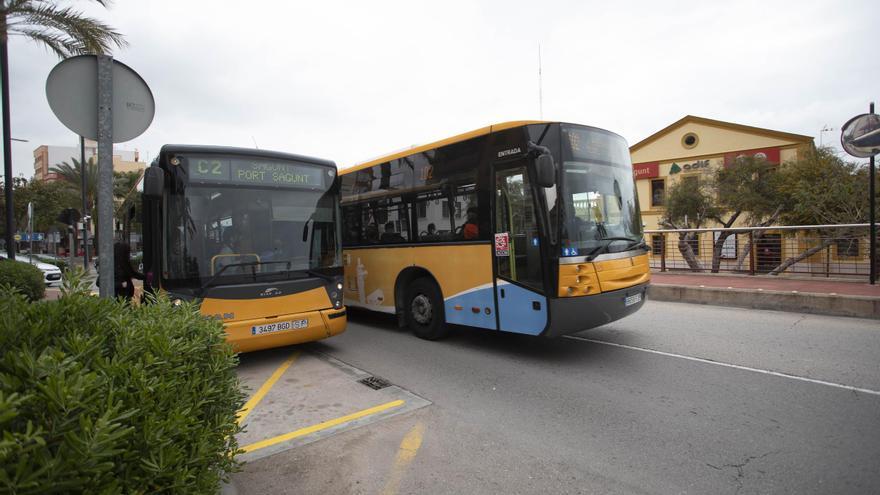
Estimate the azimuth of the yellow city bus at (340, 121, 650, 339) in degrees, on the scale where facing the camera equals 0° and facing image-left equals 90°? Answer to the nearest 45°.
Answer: approximately 315°

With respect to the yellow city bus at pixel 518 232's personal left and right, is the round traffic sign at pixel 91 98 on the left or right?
on its right

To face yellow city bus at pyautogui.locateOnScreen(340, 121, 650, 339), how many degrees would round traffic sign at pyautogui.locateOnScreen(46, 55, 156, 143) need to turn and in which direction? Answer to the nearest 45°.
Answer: approximately 90° to its right

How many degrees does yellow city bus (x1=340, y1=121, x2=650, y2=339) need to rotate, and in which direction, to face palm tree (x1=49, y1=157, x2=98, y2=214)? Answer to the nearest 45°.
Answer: approximately 180°

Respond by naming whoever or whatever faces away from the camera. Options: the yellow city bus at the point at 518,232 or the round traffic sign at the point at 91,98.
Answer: the round traffic sign

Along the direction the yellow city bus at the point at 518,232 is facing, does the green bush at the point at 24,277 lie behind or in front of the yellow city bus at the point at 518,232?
behind

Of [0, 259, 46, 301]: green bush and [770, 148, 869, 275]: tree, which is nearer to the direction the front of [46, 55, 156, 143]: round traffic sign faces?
the green bush

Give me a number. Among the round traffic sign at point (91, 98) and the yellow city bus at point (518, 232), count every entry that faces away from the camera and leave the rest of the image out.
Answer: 1

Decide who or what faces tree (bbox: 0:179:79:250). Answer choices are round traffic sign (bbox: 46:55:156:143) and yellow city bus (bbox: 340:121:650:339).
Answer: the round traffic sign

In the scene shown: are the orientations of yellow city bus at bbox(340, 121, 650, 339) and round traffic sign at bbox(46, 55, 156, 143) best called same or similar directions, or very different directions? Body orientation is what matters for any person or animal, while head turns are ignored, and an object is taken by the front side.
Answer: very different directions

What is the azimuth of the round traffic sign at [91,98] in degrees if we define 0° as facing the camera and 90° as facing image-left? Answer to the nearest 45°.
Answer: approximately 180°

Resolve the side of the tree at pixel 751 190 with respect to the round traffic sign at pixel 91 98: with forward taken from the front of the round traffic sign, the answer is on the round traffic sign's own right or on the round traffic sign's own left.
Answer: on the round traffic sign's own right

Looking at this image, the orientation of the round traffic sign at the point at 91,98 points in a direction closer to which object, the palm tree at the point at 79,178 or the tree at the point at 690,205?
the palm tree

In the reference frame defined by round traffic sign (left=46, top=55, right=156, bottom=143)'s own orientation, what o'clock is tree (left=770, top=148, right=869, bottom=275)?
The tree is roughly at 3 o'clock from the round traffic sign.
